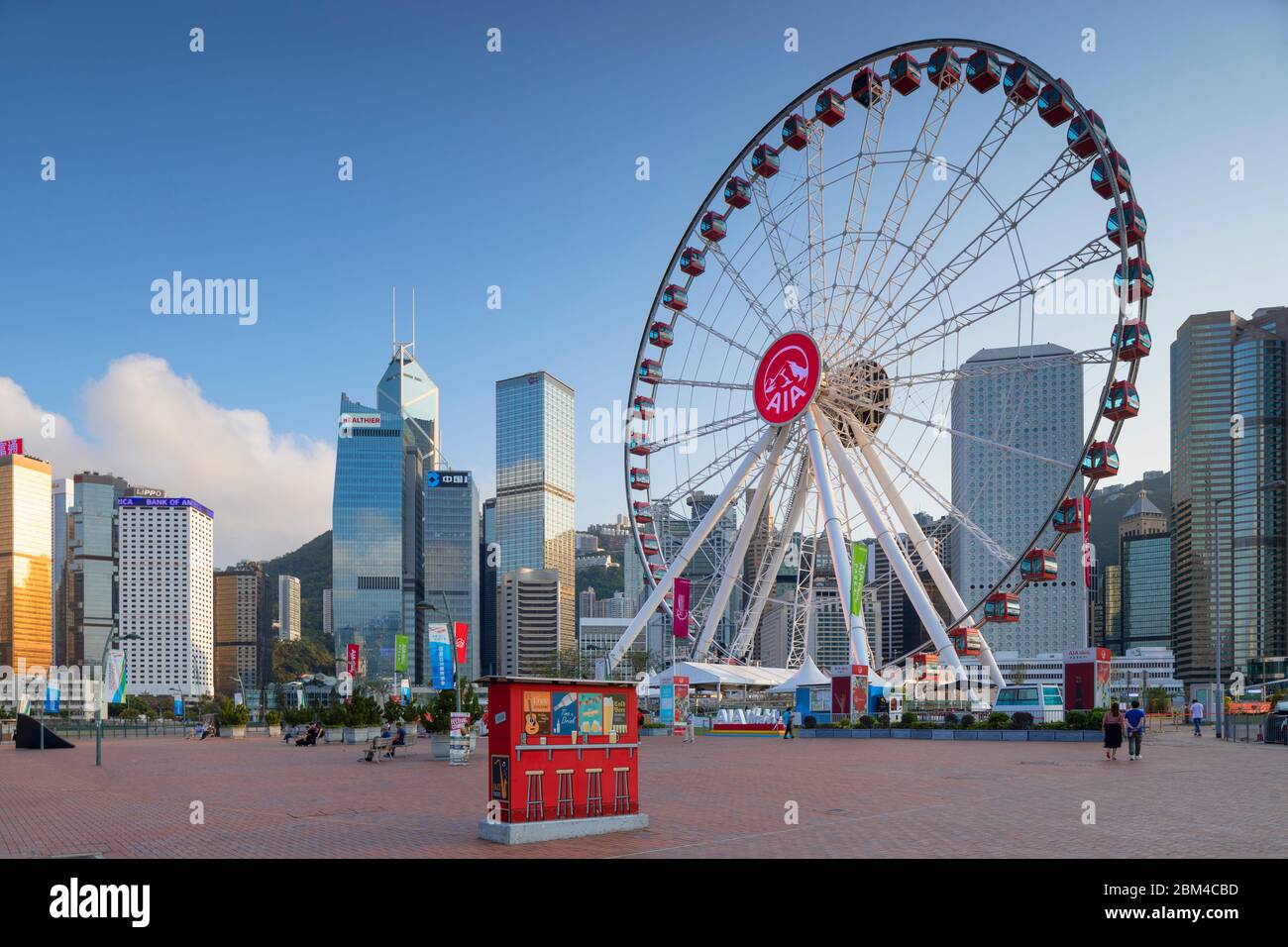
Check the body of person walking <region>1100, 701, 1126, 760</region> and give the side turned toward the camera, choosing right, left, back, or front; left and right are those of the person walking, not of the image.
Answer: back

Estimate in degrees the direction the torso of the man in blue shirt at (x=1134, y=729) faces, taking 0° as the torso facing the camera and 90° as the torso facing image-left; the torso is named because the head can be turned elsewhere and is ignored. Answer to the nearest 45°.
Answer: approximately 180°

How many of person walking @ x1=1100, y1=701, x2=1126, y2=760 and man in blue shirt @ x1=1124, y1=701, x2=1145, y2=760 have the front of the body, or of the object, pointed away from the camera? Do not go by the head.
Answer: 2

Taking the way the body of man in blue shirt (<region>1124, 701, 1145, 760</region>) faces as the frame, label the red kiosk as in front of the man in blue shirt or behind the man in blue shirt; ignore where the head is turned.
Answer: behind
